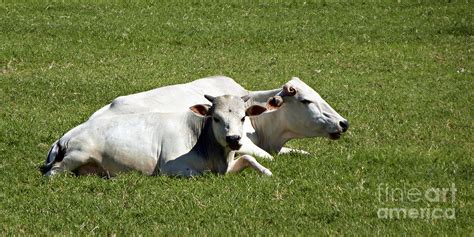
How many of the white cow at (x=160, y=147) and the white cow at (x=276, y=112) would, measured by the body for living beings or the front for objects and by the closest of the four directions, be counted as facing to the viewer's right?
2

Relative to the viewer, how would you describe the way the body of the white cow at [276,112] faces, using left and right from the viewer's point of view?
facing to the right of the viewer

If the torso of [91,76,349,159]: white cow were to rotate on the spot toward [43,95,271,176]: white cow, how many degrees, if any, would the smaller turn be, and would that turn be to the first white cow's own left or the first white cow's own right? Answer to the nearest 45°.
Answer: approximately 135° to the first white cow's own right

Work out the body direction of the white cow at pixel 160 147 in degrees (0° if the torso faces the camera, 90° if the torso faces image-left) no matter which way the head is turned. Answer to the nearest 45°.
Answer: approximately 270°
